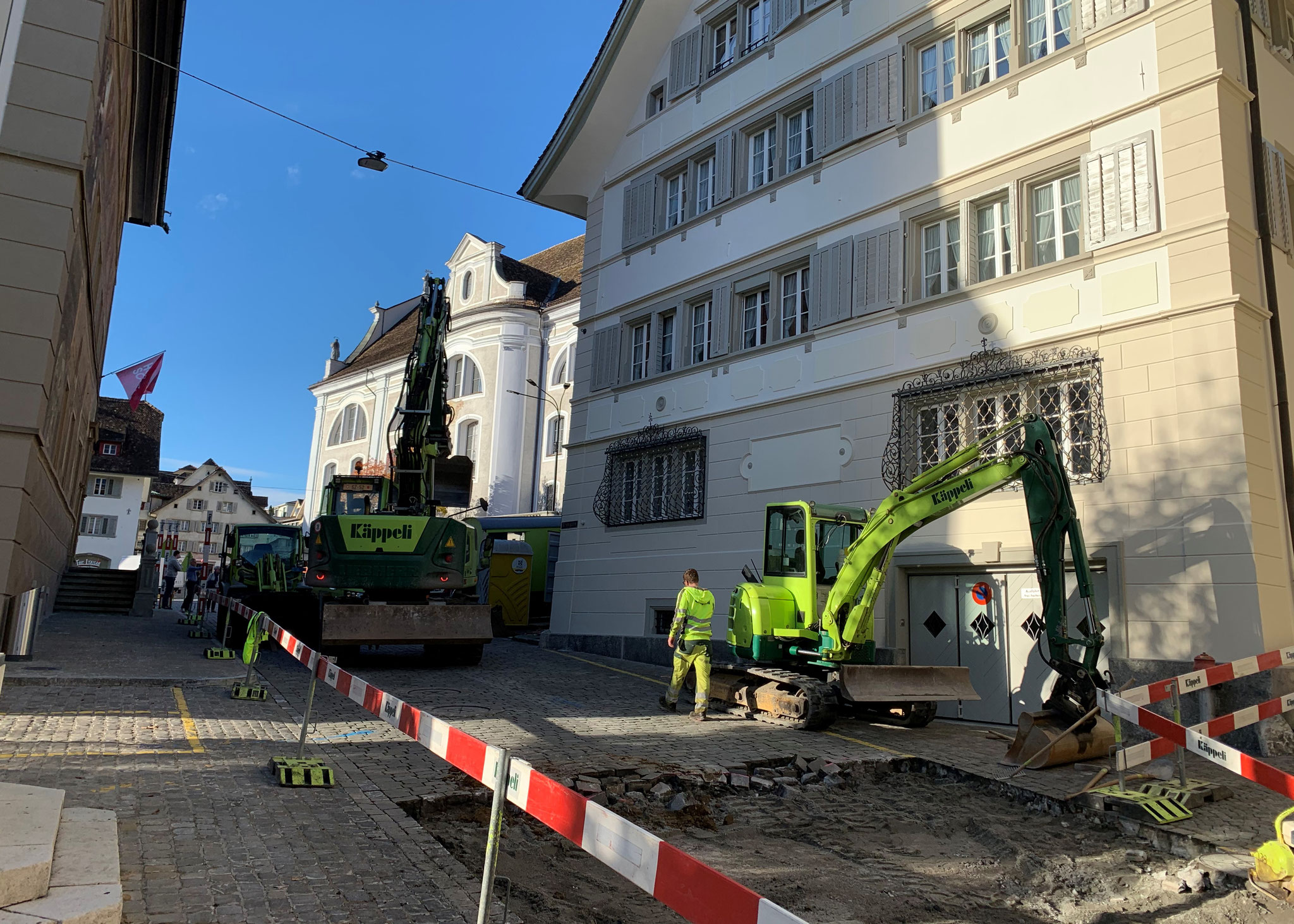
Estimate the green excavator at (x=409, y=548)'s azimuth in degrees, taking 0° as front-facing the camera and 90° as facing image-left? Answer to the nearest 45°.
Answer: approximately 180°

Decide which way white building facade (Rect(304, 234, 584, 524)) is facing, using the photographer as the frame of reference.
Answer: facing the viewer and to the left of the viewer

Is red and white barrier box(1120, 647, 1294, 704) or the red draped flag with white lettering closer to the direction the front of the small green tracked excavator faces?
the red and white barrier

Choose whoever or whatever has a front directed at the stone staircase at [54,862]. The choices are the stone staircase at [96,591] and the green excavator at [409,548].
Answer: the stone staircase at [96,591]

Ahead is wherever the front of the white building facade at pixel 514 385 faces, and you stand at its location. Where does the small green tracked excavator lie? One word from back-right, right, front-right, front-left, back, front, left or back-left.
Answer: front-left

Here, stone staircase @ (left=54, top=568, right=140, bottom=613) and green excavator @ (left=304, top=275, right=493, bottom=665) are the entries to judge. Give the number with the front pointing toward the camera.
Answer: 1

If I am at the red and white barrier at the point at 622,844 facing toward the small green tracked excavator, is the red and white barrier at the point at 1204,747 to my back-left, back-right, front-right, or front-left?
front-right

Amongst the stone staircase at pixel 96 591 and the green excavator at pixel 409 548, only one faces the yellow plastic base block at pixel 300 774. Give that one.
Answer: the stone staircase

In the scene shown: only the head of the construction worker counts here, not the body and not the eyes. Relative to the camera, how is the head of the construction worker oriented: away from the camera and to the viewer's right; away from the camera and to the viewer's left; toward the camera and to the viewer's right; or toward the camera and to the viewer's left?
away from the camera and to the viewer's left

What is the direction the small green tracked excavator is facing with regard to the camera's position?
facing the viewer and to the right of the viewer

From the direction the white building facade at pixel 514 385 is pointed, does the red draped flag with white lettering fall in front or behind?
in front

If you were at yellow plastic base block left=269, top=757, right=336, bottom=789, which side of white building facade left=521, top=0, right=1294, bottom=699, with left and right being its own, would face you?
front

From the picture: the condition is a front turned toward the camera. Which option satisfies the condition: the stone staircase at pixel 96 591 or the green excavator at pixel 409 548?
the stone staircase

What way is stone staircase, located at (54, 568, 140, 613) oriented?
toward the camera

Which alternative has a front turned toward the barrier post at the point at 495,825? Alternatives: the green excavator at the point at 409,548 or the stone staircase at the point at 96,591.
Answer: the stone staircase
